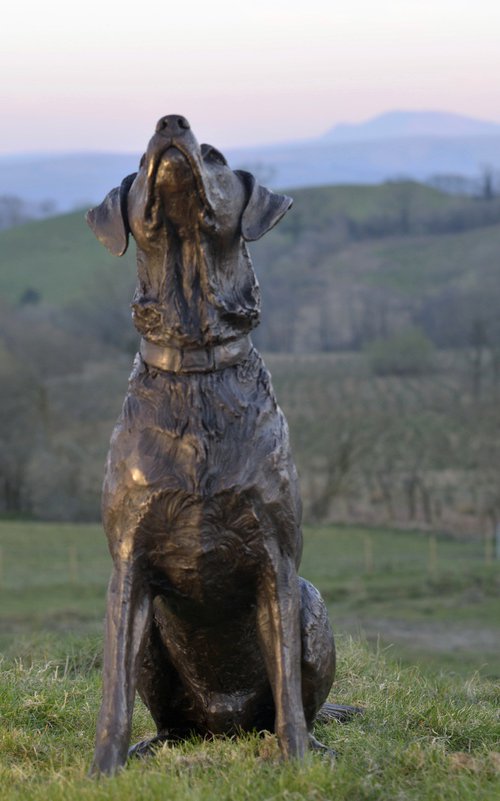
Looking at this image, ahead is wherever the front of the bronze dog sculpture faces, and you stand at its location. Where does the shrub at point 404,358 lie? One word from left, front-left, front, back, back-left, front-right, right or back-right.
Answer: back

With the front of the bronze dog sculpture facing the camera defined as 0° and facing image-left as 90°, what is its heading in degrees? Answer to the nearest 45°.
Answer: approximately 0°

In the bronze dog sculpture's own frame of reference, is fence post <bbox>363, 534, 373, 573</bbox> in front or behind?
behind

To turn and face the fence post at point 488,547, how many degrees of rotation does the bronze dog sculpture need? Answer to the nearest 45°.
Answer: approximately 180°

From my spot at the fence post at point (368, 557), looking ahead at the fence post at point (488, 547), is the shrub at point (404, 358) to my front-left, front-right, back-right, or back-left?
front-left
